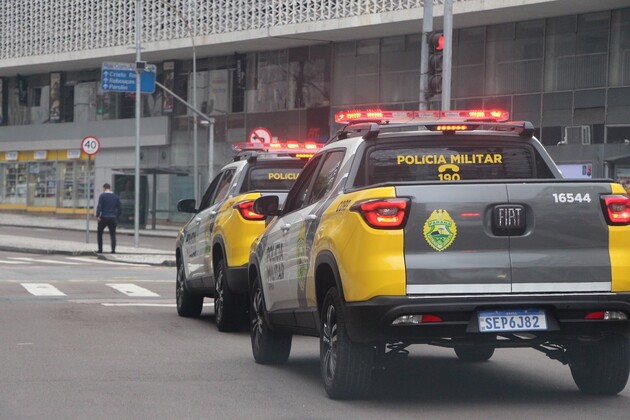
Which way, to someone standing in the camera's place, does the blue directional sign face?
facing the viewer

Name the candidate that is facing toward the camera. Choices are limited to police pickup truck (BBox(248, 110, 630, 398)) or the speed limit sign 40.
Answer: the speed limit sign 40

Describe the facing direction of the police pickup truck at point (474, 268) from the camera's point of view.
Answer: facing away from the viewer

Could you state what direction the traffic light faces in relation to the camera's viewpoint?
facing the viewer and to the right of the viewer

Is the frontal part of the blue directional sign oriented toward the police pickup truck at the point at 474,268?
yes

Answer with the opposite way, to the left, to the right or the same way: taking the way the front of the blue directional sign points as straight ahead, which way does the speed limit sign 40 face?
the same way

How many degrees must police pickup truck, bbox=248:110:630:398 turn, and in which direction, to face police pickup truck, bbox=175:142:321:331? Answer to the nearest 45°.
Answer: approximately 45° to its left

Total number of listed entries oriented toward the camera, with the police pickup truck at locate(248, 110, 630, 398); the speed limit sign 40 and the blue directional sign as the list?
2

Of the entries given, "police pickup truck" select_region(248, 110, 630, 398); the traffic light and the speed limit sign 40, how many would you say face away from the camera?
1

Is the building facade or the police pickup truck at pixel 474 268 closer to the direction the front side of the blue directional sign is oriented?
the police pickup truck

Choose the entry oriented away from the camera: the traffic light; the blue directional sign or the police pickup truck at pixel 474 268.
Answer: the police pickup truck

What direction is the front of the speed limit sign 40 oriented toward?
toward the camera
